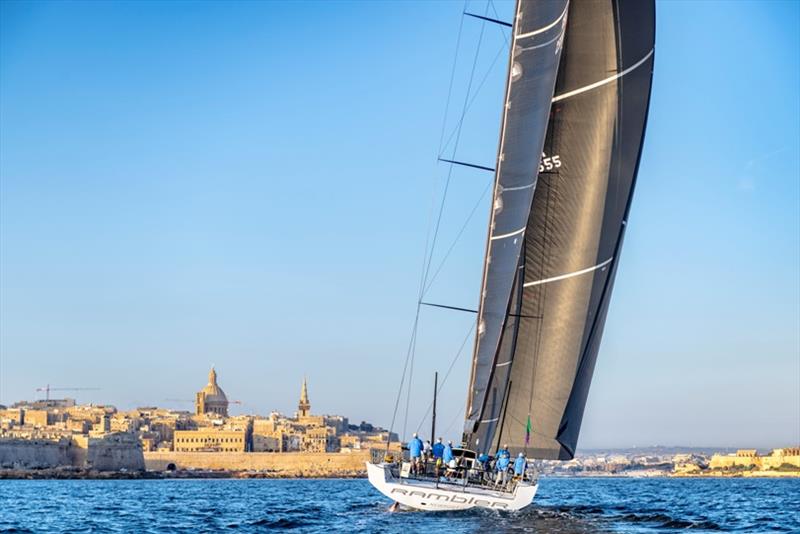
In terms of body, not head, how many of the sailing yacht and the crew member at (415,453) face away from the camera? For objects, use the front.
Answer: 2

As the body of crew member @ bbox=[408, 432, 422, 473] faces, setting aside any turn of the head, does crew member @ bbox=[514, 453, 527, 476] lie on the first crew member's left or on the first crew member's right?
on the first crew member's right

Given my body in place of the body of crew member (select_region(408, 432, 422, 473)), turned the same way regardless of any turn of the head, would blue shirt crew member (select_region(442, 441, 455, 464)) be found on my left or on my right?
on my right

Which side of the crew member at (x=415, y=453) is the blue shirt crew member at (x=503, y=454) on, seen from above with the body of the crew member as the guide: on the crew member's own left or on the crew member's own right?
on the crew member's own right

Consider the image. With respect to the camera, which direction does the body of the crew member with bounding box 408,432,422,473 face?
away from the camera

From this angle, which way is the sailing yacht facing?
away from the camera
